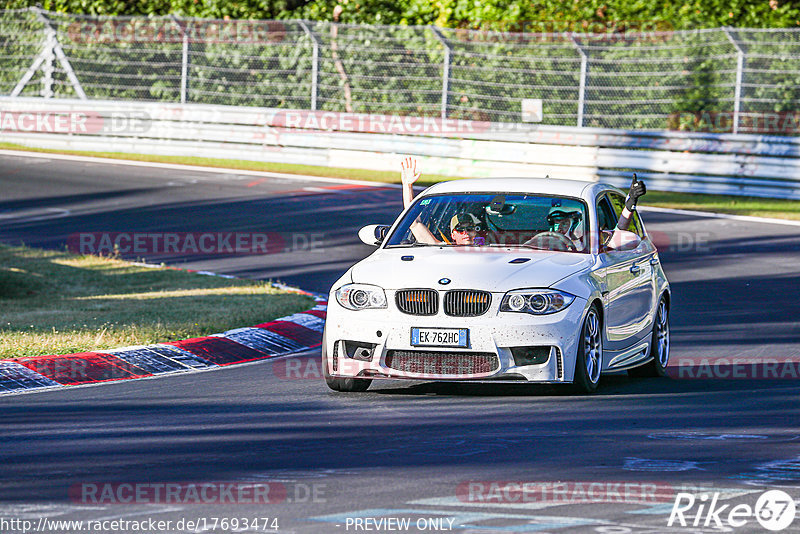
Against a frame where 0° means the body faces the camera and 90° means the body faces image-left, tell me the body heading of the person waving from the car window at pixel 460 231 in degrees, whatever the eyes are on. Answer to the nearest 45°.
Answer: approximately 0°

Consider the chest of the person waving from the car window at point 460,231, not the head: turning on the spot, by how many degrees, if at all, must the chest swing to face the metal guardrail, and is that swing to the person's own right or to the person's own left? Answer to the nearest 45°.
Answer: approximately 180°

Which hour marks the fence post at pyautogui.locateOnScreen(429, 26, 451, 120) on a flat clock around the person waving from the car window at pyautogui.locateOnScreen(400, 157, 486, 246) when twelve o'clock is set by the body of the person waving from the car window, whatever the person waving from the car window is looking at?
The fence post is roughly at 6 o'clock from the person waving from the car window.

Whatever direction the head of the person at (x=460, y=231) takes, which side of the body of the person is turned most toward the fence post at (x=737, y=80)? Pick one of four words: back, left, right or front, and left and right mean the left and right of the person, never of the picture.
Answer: back

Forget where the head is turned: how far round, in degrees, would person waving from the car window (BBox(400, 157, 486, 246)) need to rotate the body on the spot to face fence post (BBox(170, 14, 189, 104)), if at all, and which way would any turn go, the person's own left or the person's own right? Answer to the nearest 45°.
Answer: approximately 180°

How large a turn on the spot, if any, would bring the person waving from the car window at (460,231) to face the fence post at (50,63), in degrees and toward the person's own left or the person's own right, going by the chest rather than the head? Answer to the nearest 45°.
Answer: approximately 135° to the person's own right

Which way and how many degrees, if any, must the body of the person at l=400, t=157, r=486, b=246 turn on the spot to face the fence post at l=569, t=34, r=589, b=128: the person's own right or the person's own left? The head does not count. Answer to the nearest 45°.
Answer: approximately 180°

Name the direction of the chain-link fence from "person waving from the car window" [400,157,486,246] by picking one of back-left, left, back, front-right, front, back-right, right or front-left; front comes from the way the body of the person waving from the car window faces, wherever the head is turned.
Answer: back

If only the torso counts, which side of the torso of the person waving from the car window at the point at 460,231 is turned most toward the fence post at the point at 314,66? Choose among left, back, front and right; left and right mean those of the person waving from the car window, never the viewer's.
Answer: back
